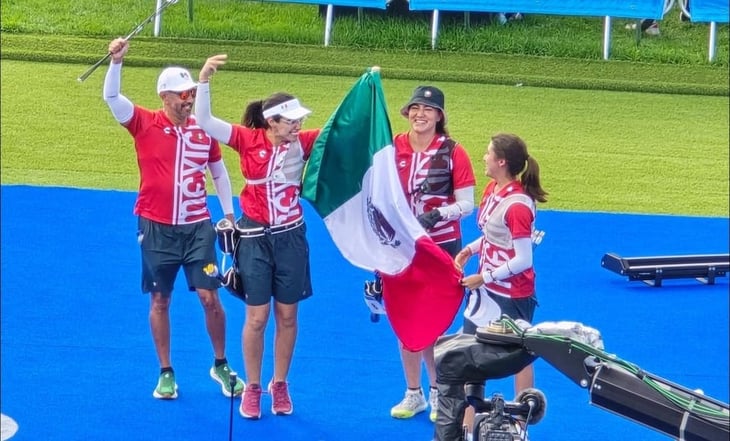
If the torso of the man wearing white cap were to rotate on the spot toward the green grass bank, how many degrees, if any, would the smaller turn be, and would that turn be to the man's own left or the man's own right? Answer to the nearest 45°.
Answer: approximately 180°

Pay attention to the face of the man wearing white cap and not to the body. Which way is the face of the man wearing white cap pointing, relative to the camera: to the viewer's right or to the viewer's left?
to the viewer's right

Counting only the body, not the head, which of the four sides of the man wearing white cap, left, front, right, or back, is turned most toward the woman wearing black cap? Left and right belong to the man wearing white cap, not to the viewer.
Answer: left

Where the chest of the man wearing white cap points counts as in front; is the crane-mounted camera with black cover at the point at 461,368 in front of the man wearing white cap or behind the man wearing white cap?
in front

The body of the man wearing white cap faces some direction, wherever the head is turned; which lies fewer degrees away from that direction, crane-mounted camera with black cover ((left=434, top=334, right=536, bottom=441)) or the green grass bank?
the crane-mounted camera with black cover

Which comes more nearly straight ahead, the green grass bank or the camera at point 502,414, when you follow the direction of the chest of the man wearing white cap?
the camera

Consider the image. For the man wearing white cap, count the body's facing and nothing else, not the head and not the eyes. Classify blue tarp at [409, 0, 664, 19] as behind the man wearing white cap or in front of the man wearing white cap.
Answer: behind

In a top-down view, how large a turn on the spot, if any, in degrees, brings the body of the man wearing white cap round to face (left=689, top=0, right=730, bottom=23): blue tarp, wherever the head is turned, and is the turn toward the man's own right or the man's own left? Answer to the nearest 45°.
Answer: approximately 135° to the man's own left

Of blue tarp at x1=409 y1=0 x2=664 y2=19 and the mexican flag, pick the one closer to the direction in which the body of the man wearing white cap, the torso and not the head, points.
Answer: the mexican flag

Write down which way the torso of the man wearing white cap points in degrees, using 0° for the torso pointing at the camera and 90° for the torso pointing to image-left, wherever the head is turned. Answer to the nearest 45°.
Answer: approximately 0°

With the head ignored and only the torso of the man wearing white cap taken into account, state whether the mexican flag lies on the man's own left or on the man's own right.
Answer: on the man's own left

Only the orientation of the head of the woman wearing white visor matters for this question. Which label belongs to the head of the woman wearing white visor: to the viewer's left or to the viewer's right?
to the viewer's right
